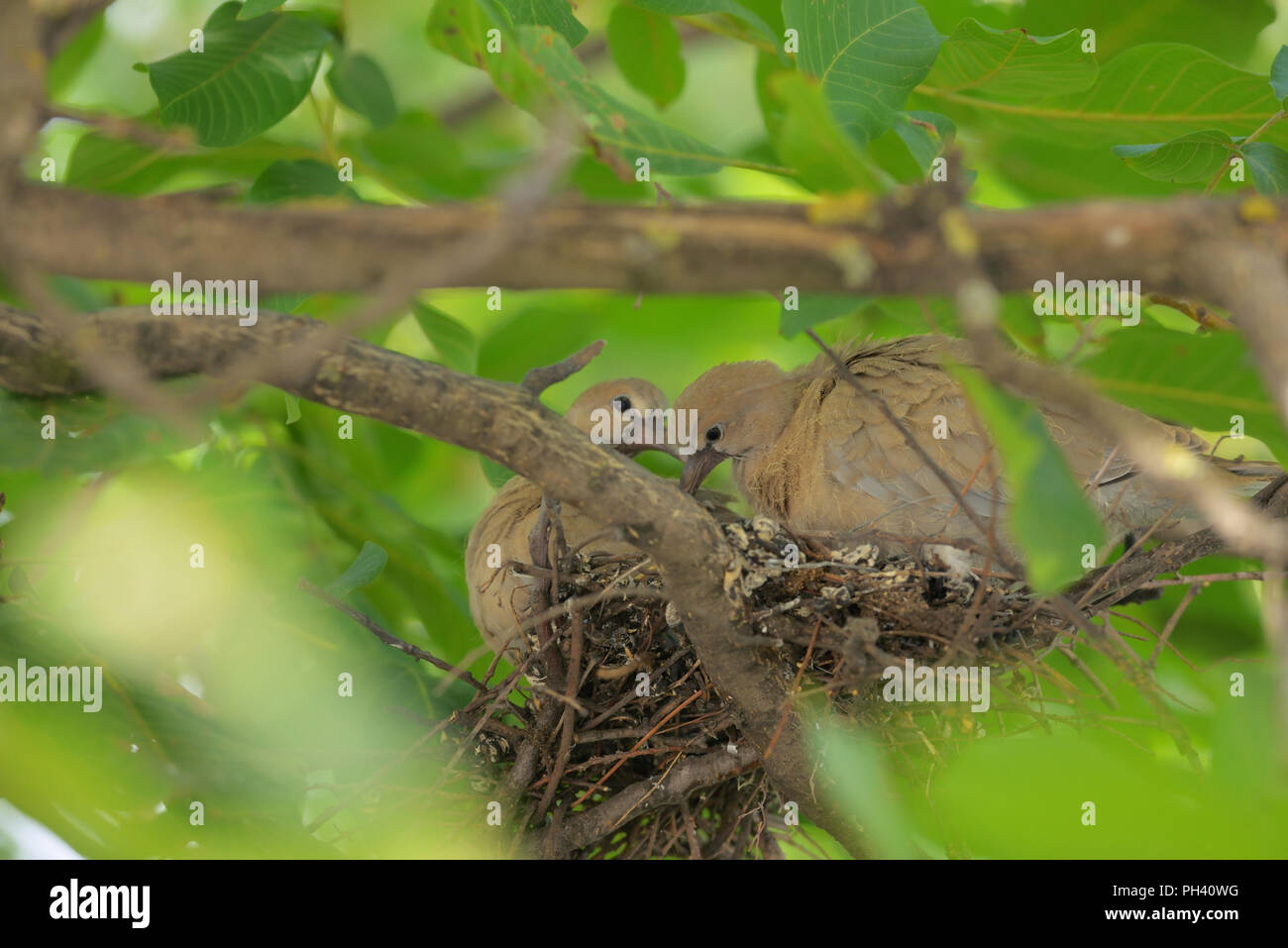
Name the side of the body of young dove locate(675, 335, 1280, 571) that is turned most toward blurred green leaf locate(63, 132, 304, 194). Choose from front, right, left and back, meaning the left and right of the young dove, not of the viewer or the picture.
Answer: front

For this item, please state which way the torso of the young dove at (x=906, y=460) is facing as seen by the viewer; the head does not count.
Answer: to the viewer's left

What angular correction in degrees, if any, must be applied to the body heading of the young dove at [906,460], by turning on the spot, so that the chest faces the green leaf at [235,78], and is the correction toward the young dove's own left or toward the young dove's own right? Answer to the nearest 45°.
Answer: approximately 45° to the young dove's own left

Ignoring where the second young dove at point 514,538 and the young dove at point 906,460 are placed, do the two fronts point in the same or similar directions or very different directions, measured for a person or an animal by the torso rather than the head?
very different directions

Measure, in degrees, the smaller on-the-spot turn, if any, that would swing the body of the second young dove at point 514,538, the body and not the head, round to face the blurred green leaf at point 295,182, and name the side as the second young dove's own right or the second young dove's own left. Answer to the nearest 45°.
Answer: approximately 135° to the second young dove's own right

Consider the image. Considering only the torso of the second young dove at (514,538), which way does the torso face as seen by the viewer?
to the viewer's right
